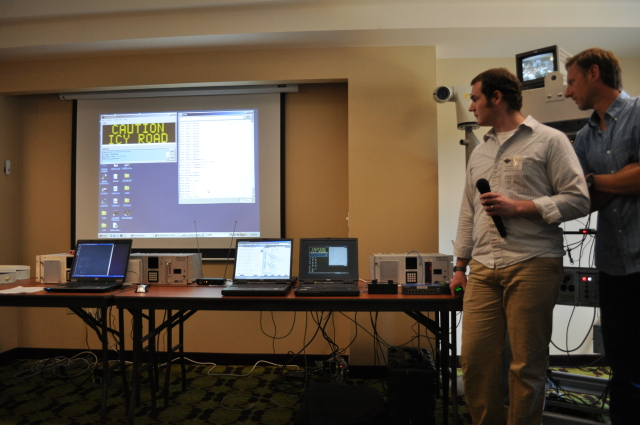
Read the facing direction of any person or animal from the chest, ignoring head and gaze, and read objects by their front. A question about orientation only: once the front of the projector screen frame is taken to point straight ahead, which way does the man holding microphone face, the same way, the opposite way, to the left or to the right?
to the right

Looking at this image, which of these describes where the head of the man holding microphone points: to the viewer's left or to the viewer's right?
to the viewer's left

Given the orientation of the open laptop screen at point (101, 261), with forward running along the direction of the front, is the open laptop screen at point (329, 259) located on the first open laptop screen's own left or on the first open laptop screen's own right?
on the first open laptop screen's own left

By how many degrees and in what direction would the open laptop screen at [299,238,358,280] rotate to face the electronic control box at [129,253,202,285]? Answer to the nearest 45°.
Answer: approximately 90° to its right

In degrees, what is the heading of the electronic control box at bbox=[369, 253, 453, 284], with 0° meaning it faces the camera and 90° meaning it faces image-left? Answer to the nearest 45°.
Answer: approximately 0°

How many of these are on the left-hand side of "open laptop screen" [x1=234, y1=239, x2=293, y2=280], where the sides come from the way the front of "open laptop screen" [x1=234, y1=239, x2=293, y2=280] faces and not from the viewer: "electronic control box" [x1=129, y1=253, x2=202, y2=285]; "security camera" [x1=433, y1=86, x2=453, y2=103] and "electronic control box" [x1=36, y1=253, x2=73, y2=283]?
1
